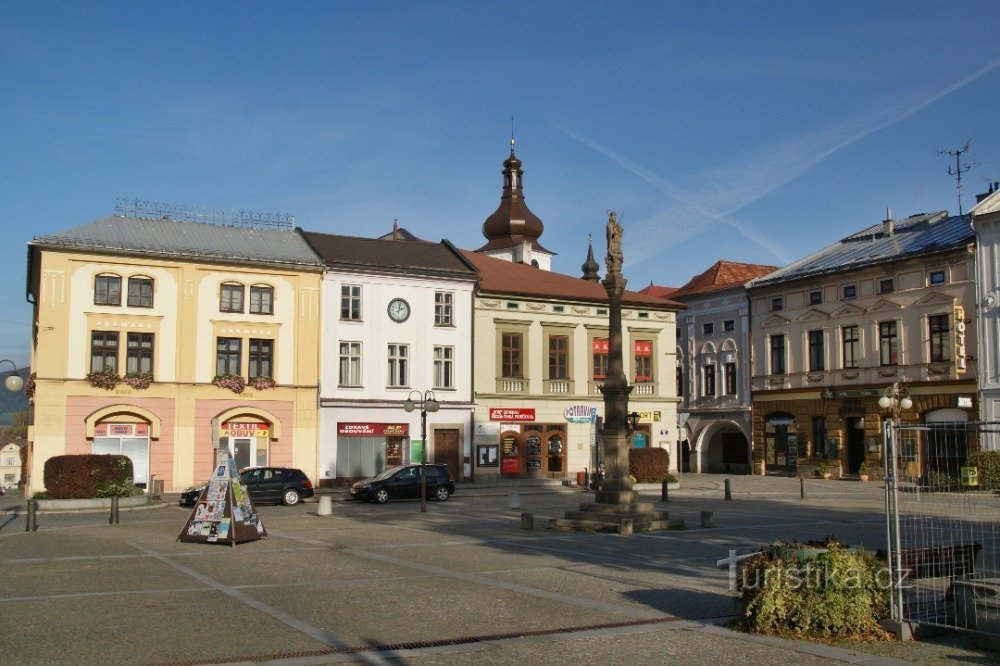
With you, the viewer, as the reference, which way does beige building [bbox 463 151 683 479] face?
facing the viewer

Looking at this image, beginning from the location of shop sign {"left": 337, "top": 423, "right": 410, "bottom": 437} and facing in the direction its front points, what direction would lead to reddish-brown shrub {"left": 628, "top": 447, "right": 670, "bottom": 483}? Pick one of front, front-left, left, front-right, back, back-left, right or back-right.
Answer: left

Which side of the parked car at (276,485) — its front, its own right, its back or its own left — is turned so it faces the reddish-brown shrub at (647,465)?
back

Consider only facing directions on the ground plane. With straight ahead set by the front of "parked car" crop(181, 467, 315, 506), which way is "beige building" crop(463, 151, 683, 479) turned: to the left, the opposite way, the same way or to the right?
to the left

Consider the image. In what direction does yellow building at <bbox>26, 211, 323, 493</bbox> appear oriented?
toward the camera

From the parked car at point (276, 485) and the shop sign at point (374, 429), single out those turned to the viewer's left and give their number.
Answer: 1

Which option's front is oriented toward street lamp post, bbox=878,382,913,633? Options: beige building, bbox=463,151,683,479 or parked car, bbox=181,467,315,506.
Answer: the beige building

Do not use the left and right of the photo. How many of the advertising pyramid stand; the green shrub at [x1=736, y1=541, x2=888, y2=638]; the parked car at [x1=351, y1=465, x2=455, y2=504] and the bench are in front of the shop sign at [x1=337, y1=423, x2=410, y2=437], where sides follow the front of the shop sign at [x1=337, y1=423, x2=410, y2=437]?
4

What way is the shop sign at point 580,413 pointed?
toward the camera

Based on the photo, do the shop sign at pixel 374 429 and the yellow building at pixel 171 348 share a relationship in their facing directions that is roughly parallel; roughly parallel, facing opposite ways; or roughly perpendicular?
roughly parallel

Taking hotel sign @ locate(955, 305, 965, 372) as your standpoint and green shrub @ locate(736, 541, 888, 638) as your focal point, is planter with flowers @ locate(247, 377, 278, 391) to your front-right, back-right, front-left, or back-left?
front-right

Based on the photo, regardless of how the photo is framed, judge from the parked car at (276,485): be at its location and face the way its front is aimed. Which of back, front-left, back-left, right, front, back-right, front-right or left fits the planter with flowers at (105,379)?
front-right

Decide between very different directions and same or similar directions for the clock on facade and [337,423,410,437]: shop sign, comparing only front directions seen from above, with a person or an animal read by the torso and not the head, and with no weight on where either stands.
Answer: same or similar directions

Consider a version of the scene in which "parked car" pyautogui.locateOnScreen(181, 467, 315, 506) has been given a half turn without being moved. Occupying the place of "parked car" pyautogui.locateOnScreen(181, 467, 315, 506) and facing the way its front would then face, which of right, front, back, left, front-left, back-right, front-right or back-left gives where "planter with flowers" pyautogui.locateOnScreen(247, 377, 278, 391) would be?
left
